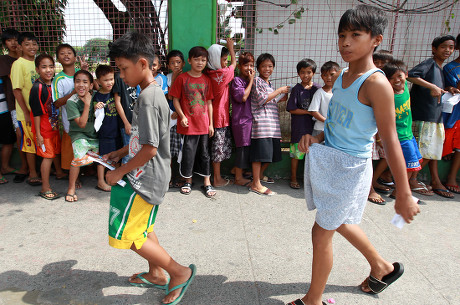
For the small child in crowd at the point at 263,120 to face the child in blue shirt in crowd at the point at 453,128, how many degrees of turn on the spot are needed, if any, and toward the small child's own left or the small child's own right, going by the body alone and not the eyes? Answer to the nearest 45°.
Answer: approximately 45° to the small child's own left

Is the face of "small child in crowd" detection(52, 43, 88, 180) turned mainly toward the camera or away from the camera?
toward the camera

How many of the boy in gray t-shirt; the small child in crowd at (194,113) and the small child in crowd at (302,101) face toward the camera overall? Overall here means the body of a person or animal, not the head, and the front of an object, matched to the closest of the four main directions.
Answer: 2

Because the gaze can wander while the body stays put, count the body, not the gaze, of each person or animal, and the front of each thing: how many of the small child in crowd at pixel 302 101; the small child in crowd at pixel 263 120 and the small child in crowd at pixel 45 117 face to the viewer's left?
0

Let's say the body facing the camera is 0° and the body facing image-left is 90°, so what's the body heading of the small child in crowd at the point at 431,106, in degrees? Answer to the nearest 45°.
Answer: approximately 315°

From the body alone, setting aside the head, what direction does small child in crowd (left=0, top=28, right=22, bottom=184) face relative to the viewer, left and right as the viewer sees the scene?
facing the viewer and to the right of the viewer

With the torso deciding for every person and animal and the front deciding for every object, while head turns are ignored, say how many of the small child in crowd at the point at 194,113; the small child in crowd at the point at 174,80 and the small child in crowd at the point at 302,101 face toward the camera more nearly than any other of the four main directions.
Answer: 3

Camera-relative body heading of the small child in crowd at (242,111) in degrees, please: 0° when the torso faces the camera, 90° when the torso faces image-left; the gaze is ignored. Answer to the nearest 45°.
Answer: approximately 315°

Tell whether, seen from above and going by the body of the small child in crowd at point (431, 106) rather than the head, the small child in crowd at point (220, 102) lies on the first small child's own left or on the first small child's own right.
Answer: on the first small child's own right

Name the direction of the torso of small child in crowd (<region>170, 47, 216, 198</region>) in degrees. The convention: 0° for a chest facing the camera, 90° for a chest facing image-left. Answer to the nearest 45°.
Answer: approximately 0°

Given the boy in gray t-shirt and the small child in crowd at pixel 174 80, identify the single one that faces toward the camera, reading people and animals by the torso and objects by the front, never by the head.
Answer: the small child in crowd

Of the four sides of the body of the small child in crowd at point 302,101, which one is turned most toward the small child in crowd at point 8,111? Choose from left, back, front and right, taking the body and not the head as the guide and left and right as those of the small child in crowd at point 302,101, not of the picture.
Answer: right
